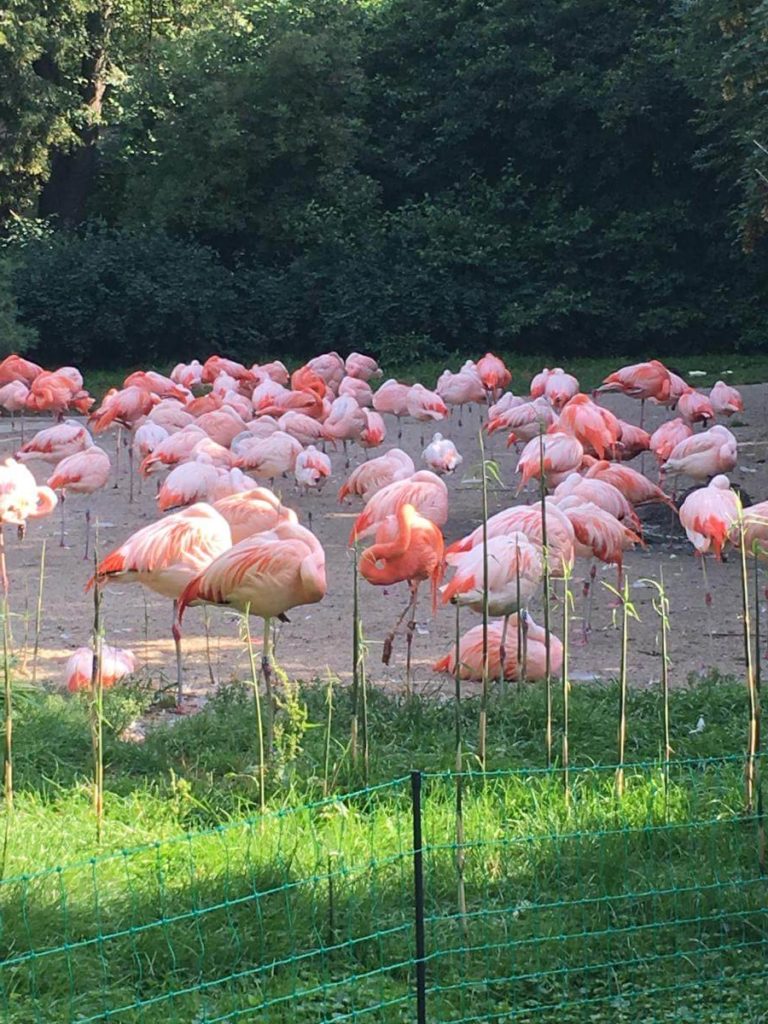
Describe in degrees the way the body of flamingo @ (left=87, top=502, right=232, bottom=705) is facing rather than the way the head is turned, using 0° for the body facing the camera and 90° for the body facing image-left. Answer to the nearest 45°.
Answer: approximately 270°

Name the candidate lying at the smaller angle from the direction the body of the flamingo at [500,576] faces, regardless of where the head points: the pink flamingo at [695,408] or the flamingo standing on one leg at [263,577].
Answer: the pink flamingo

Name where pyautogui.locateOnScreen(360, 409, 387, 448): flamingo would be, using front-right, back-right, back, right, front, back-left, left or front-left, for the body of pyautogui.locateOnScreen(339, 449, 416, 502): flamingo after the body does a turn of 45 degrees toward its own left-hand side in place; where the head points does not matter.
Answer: front-left

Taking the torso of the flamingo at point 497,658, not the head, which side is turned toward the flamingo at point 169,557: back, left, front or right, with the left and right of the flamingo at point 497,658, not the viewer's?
back

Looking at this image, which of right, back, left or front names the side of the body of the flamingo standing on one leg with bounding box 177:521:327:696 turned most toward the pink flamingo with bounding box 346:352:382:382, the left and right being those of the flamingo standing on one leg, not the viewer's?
left

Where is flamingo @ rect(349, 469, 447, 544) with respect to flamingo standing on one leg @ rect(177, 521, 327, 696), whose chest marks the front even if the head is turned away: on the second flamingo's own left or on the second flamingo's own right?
on the second flamingo's own left
